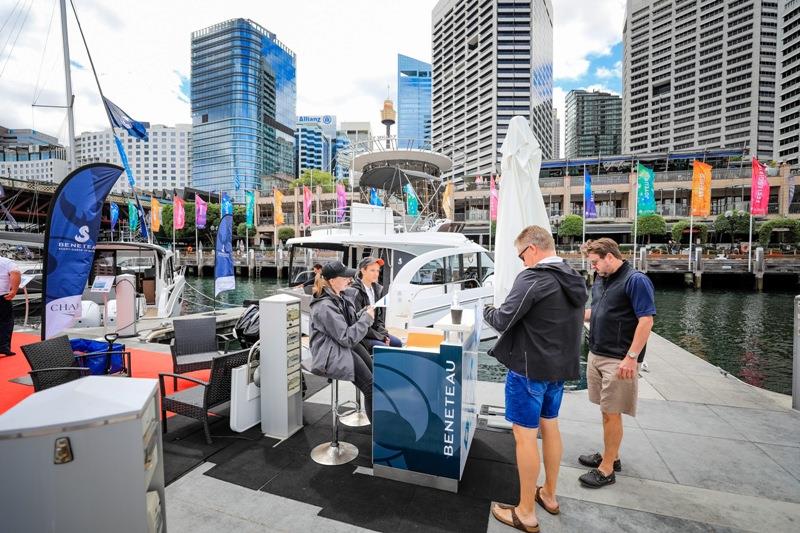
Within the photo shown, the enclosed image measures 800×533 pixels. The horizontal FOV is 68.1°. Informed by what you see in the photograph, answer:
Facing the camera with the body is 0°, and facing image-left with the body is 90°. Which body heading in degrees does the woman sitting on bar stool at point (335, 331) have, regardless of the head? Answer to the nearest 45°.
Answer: approximately 270°

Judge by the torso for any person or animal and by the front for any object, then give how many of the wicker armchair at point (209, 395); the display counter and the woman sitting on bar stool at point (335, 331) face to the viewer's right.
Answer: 2

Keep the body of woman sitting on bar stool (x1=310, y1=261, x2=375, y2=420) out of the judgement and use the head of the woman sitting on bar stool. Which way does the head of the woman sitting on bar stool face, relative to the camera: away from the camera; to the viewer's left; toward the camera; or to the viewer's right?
to the viewer's right
